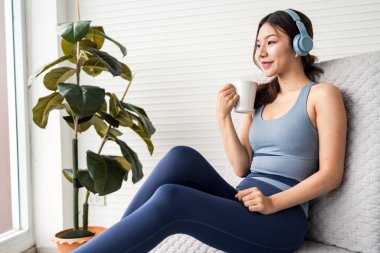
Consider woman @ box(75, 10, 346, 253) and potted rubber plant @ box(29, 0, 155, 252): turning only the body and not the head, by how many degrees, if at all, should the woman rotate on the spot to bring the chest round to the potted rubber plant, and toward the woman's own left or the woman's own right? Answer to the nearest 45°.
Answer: approximately 90° to the woman's own right

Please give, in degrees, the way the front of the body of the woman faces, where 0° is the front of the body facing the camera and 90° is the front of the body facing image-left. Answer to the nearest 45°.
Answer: approximately 45°

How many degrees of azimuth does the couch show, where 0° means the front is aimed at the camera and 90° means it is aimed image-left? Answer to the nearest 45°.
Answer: approximately 45°

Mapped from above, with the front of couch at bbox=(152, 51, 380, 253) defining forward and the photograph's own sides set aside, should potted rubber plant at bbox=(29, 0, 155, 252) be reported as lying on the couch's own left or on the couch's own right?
on the couch's own right
